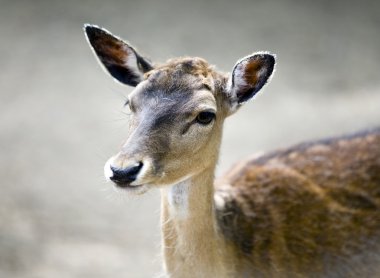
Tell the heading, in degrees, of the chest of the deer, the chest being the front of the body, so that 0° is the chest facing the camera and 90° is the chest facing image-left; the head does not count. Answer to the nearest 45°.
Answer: approximately 45°
